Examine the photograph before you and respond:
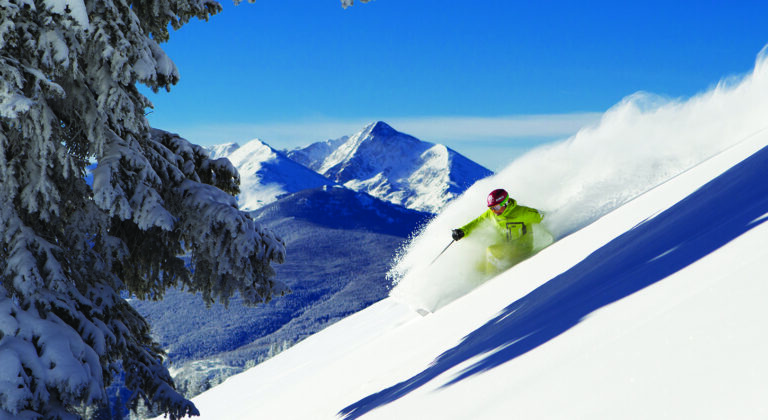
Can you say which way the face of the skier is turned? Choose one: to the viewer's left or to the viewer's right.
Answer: to the viewer's left

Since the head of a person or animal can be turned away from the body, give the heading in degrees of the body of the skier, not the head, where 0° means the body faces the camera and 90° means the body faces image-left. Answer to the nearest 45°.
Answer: approximately 45°

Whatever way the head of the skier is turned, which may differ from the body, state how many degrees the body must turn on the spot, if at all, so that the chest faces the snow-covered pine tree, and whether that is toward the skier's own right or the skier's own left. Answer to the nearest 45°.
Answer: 0° — they already face it
